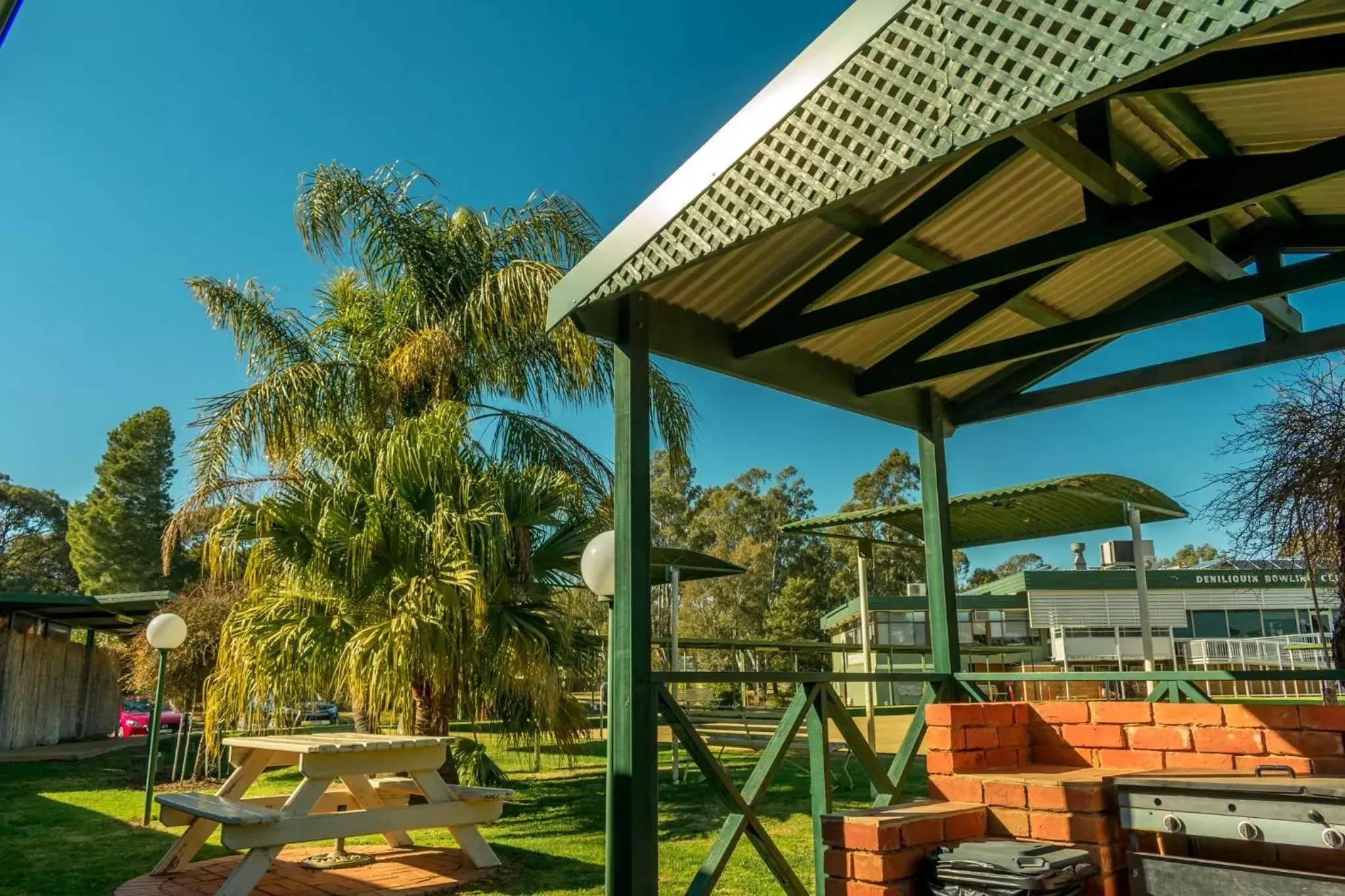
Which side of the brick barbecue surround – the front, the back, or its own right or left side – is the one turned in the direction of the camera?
front

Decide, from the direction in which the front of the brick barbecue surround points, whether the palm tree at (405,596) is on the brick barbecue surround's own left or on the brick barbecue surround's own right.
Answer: on the brick barbecue surround's own right

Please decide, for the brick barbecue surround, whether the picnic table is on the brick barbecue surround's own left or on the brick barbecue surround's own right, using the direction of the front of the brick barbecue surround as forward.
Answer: on the brick barbecue surround's own right

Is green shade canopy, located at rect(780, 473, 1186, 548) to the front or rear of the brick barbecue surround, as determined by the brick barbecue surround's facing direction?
to the rear

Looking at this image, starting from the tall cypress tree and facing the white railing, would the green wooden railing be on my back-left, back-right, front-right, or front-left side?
front-right

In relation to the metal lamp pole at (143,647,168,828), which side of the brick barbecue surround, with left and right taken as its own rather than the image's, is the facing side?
right

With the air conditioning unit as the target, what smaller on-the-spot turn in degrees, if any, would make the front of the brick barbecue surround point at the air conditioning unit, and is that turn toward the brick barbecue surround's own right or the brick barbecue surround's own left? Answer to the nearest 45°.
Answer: approximately 180°

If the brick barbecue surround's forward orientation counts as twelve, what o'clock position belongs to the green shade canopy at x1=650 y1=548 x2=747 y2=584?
The green shade canopy is roughly at 5 o'clock from the brick barbecue surround.

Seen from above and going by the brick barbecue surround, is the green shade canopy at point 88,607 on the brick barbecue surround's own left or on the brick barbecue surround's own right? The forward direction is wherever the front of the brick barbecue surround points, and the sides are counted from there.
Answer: on the brick barbecue surround's own right

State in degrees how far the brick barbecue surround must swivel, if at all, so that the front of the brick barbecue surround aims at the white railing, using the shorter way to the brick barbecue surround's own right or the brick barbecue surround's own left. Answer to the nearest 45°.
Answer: approximately 180°

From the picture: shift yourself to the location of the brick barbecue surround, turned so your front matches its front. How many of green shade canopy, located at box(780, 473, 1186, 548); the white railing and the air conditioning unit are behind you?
3
